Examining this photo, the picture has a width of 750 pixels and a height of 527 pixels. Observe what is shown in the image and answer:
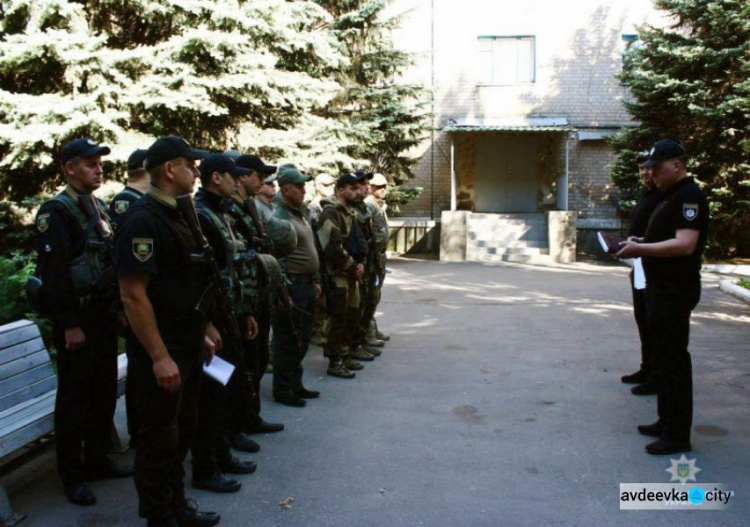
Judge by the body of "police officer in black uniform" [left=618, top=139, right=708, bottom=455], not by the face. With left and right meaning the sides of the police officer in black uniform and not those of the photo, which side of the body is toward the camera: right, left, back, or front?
left

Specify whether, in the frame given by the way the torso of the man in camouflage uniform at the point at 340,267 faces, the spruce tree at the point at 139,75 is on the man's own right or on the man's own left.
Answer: on the man's own left

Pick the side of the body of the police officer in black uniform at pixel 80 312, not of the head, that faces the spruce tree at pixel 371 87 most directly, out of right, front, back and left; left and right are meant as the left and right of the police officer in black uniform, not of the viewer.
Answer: left

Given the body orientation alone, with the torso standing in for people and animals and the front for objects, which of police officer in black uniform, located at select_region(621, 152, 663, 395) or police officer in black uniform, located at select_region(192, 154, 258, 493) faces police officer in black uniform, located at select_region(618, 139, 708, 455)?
police officer in black uniform, located at select_region(192, 154, 258, 493)

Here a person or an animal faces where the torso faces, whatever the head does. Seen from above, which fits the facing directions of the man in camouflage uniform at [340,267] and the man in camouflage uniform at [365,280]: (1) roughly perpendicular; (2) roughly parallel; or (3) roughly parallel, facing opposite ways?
roughly parallel

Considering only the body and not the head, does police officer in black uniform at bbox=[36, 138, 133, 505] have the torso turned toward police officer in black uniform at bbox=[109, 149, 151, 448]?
no

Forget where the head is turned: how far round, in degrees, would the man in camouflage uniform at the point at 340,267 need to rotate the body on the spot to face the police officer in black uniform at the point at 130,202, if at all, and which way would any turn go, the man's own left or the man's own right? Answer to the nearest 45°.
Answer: approximately 135° to the man's own right

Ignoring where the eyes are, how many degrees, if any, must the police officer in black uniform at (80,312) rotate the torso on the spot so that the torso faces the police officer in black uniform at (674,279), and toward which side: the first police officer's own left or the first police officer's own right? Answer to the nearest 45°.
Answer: approximately 45° to the first police officer's own left

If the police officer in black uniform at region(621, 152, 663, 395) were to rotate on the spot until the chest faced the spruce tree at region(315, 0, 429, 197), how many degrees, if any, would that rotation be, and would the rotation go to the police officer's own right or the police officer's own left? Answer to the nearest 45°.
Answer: approximately 45° to the police officer's own right

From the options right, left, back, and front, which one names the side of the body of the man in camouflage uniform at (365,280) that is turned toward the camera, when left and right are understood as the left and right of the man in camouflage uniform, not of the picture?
right

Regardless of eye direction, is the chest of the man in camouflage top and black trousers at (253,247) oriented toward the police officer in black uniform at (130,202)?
no

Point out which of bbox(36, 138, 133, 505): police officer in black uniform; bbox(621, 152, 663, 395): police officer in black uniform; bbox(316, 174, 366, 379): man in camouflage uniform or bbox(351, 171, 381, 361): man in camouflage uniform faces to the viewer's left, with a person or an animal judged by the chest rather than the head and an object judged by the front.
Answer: bbox(621, 152, 663, 395): police officer in black uniform

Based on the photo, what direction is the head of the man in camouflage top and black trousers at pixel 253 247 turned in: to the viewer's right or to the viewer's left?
to the viewer's right

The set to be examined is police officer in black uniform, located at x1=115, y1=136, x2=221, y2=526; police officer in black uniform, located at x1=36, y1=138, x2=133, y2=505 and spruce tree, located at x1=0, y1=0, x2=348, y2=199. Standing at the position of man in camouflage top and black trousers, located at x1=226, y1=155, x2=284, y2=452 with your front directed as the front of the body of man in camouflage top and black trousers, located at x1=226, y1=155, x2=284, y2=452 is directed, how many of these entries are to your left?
1

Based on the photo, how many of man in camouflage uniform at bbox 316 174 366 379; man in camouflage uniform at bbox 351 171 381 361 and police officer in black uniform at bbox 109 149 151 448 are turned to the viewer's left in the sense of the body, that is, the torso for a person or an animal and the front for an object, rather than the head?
0

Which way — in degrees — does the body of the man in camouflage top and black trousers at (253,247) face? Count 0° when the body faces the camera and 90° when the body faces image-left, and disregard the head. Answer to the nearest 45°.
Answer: approximately 270°

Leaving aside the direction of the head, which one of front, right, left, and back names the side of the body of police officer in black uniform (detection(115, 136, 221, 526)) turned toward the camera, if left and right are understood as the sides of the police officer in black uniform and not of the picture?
right

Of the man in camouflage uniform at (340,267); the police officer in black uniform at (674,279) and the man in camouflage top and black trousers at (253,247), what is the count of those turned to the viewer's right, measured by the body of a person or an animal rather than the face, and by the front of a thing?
2

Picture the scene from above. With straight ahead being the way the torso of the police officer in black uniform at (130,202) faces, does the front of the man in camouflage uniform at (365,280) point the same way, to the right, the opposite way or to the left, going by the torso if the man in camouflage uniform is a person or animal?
the same way

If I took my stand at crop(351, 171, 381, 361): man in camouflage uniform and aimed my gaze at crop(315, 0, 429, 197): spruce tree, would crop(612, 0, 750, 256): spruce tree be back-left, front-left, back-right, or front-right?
front-right

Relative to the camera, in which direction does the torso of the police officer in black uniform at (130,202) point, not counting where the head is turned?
to the viewer's right

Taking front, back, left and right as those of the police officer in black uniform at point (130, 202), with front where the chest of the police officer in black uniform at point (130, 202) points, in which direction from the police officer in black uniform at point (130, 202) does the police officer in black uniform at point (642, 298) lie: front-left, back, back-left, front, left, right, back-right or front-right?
front
